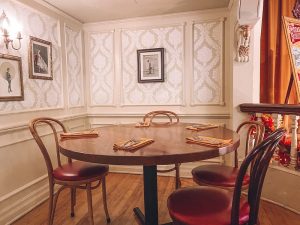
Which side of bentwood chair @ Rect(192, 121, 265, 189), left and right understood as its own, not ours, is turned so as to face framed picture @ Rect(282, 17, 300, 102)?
back

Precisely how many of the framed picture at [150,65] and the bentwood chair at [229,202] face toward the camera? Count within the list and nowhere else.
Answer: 1

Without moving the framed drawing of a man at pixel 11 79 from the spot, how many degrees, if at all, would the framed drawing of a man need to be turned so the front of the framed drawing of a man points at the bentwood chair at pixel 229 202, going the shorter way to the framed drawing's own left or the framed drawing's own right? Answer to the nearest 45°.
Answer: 0° — it already faces it

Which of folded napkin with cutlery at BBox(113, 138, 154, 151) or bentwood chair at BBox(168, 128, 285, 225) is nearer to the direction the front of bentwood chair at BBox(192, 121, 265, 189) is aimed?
the folded napkin with cutlery

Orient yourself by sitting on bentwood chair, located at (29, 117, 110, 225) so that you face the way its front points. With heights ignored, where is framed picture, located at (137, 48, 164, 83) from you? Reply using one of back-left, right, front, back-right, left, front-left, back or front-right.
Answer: left

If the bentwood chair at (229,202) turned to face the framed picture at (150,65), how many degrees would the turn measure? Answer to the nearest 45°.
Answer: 0° — it already faces it

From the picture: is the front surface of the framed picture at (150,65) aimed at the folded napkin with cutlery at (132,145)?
yes

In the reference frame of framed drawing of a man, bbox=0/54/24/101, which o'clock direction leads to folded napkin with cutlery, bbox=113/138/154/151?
The folded napkin with cutlery is roughly at 1 o'clock from the framed drawing of a man.

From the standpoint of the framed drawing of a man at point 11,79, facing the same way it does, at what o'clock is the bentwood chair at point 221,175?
The bentwood chair is roughly at 12 o'clock from the framed drawing of a man.

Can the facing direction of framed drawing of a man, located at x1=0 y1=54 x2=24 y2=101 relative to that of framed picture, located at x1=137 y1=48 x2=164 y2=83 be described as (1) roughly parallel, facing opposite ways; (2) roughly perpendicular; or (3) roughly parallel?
roughly perpendicular

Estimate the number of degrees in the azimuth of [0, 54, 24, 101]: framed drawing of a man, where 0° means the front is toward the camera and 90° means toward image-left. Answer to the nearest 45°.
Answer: approximately 315°

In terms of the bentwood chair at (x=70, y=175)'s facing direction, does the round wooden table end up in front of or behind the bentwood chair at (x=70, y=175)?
in front
